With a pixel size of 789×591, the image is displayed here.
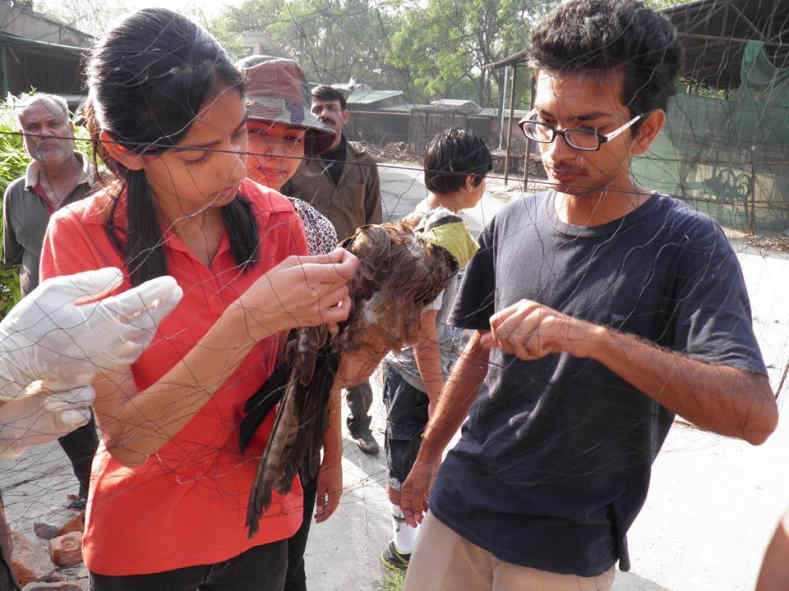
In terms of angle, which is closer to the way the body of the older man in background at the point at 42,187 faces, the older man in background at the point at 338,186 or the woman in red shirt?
the woman in red shirt

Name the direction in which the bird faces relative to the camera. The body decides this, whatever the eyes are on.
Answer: to the viewer's right

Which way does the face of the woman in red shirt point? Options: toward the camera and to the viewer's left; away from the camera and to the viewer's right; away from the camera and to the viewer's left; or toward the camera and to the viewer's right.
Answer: toward the camera and to the viewer's right

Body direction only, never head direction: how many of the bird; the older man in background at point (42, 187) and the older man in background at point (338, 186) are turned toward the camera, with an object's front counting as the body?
2

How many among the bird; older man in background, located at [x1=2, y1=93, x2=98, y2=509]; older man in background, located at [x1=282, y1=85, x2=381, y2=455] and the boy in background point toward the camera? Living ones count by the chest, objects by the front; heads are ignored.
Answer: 2

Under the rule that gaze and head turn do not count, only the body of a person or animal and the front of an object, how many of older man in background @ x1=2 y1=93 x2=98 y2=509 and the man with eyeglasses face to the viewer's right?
0

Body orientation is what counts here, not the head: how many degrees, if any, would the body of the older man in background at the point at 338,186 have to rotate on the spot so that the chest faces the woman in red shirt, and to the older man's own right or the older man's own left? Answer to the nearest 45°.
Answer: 0° — they already face them

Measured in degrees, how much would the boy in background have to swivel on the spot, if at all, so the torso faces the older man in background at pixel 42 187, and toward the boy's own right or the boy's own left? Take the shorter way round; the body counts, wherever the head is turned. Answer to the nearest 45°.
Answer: approximately 90° to the boy's own left

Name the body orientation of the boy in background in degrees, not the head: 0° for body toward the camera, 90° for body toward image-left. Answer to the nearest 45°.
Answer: approximately 225°
